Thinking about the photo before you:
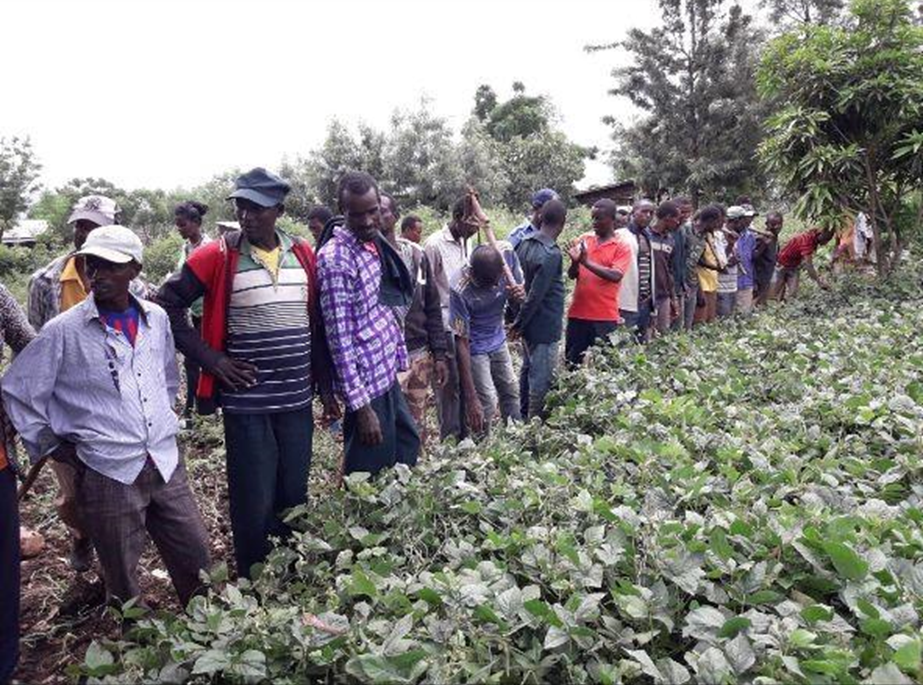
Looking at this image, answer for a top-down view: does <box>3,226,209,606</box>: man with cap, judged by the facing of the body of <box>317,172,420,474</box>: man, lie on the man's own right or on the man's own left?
on the man's own right

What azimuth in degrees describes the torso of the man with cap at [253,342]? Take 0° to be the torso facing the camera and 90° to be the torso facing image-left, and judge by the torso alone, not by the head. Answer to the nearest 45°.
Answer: approximately 0°

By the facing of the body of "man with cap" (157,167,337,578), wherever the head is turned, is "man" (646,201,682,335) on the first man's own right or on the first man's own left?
on the first man's own left

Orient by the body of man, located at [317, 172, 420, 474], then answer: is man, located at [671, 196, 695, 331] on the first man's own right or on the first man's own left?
on the first man's own left

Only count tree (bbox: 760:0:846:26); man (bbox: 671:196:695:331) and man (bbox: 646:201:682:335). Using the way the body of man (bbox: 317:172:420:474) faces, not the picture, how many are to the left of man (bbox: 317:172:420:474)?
3

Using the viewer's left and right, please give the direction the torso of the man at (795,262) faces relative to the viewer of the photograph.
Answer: facing to the right of the viewer

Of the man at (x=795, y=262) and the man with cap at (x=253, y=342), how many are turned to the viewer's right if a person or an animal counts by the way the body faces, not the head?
1

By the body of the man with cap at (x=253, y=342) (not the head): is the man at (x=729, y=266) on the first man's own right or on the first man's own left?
on the first man's own left
